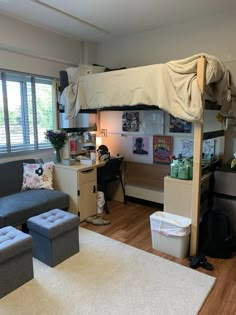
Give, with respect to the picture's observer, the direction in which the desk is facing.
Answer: facing the viewer and to the right of the viewer

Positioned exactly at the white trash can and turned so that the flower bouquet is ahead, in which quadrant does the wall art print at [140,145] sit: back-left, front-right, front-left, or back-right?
front-right

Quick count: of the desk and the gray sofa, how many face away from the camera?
0

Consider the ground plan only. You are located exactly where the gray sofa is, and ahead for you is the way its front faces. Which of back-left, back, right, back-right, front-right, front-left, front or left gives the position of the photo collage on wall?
front-left

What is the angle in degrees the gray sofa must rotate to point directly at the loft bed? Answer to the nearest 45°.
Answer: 0° — it already faces it

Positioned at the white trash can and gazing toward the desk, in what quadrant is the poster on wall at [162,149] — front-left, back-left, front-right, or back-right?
front-right

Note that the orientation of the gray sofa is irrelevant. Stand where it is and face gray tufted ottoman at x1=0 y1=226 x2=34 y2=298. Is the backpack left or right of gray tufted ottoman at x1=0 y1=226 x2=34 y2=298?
left

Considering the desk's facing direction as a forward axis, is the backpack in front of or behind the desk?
in front

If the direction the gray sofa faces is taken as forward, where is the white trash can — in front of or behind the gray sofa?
in front

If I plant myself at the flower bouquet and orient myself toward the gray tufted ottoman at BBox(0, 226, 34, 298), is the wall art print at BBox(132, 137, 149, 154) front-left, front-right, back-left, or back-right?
back-left
